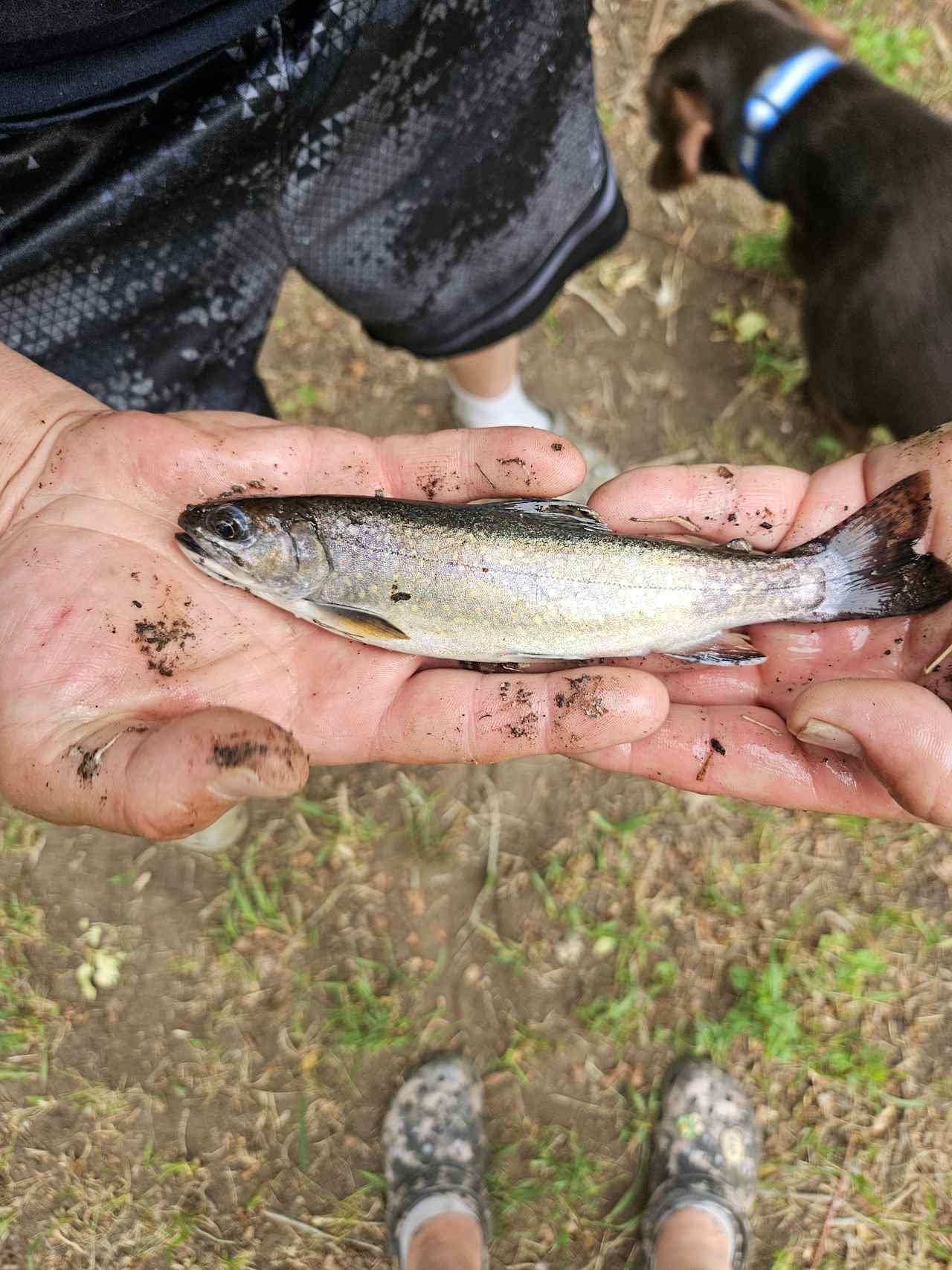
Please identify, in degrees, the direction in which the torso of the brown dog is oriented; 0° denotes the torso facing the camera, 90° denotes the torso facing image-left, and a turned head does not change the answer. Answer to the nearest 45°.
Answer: approximately 135°
